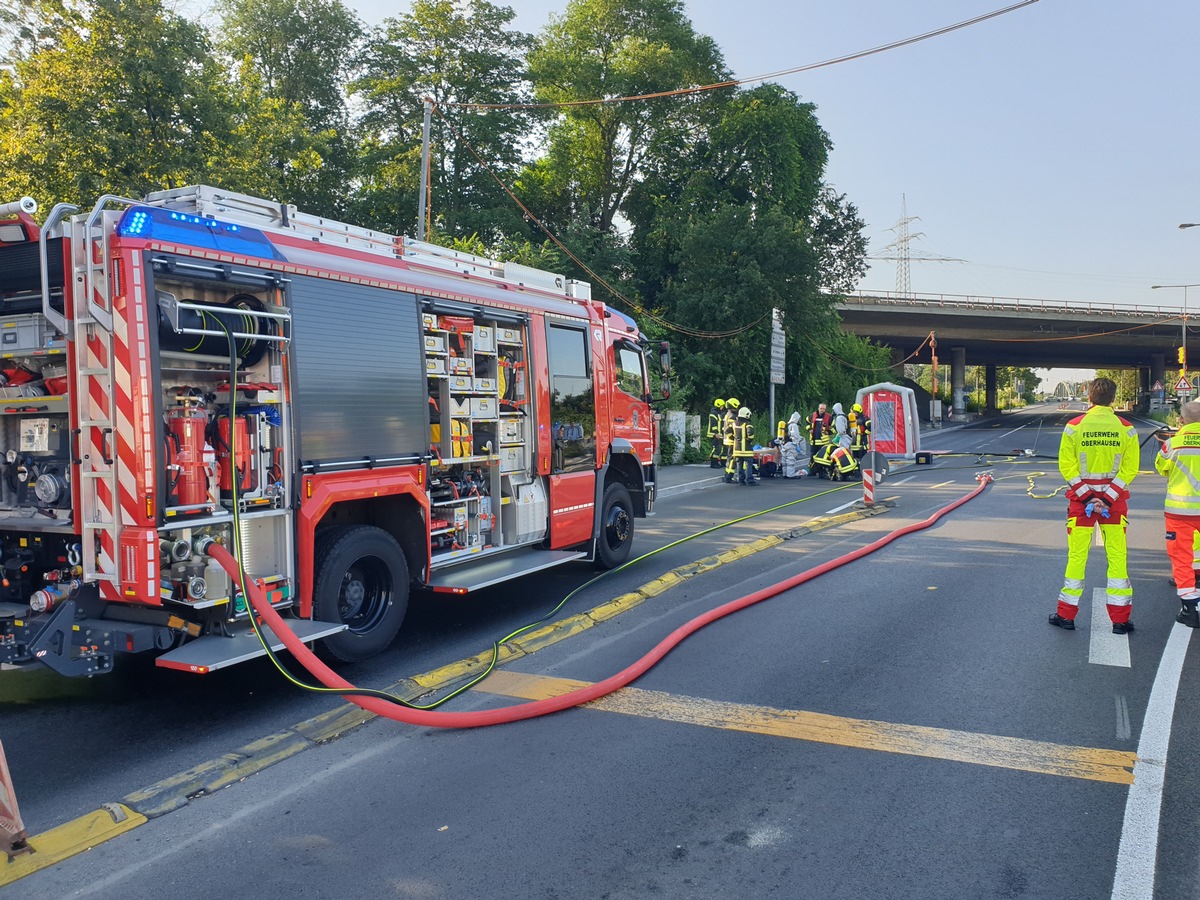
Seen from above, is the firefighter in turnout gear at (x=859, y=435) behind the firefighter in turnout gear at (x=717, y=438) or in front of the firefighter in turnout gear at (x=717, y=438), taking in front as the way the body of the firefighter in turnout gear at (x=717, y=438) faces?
in front

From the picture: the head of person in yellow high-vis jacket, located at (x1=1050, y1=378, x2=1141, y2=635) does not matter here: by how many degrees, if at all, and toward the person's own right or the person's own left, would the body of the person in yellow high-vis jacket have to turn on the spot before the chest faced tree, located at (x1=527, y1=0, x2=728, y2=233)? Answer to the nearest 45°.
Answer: approximately 45° to the person's own left

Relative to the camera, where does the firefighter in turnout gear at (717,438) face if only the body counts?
to the viewer's right

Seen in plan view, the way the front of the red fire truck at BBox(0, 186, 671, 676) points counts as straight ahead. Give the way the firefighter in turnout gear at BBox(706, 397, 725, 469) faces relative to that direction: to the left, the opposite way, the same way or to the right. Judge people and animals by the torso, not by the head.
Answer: to the right

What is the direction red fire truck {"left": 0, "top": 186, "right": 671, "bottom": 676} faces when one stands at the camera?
facing away from the viewer and to the right of the viewer

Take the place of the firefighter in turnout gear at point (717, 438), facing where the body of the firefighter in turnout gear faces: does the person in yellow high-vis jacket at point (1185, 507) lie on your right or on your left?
on your right

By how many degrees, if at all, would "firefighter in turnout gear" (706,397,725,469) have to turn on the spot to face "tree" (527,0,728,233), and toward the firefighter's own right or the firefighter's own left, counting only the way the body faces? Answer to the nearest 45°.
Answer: approximately 90° to the firefighter's own left

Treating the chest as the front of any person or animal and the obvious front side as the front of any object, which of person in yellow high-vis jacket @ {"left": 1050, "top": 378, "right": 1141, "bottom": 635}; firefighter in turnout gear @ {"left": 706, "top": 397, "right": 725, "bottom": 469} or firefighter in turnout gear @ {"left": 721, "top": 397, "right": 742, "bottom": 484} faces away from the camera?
the person in yellow high-vis jacket

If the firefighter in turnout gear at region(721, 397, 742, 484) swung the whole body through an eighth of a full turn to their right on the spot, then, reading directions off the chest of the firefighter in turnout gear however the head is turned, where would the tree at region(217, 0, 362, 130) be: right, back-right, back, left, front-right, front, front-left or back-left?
back

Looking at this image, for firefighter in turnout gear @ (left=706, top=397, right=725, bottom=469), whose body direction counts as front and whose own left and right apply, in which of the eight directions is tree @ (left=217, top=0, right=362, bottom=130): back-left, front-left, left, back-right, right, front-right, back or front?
back-left

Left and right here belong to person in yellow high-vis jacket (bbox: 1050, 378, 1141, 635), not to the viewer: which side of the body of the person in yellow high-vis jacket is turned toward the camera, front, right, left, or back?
back

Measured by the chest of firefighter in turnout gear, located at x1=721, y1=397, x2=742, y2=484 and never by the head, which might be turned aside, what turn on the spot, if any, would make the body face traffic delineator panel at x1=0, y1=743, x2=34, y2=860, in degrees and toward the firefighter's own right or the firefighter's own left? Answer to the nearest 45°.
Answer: approximately 90° to the firefighter's own right

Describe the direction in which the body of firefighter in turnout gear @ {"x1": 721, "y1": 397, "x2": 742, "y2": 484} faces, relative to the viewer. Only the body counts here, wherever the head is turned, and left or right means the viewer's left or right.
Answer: facing to the right of the viewer
